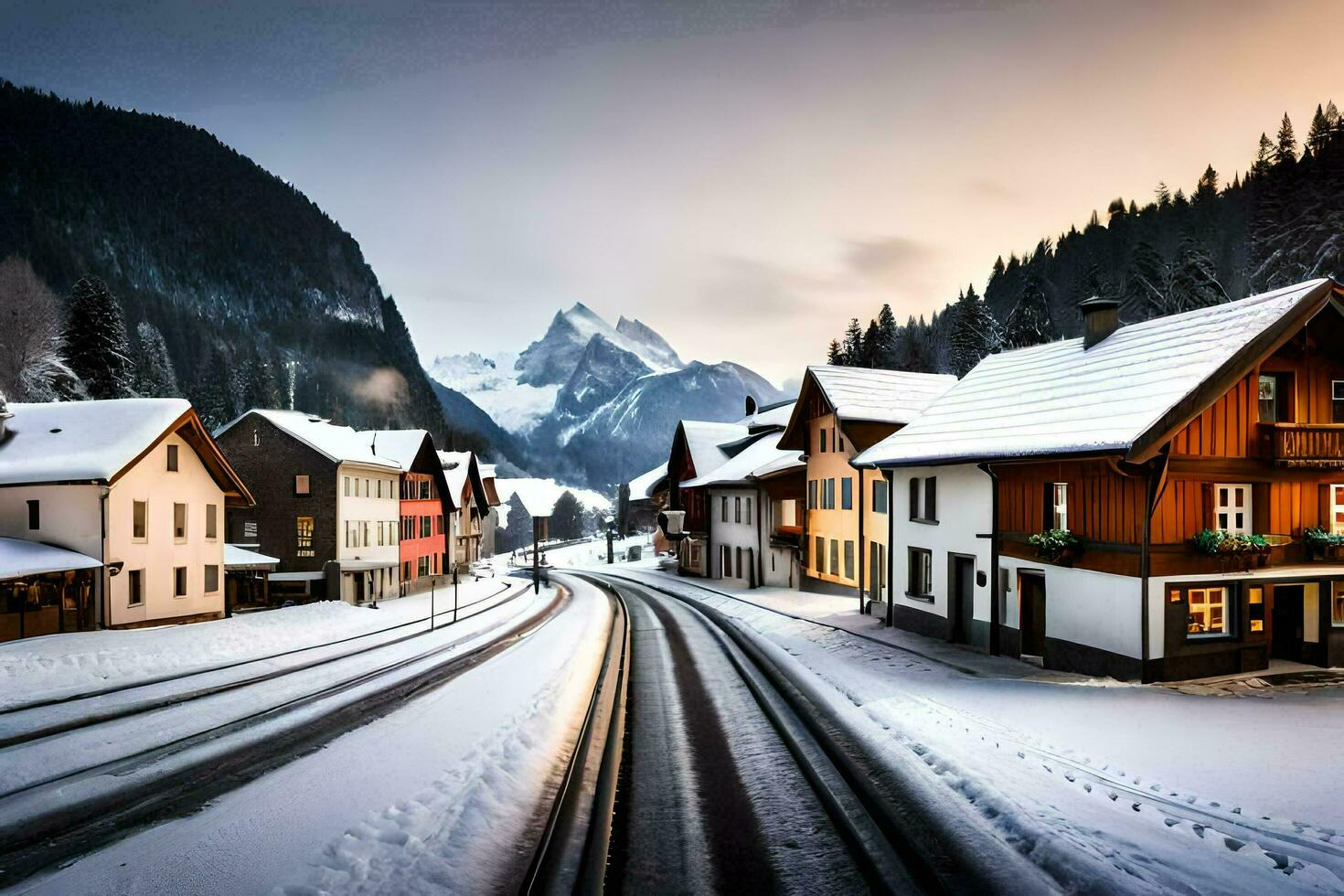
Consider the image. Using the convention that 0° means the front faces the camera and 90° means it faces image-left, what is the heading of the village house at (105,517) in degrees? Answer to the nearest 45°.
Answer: approximately 315°

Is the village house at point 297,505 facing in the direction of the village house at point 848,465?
yes

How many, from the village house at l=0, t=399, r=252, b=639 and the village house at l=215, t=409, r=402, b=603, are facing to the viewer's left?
0

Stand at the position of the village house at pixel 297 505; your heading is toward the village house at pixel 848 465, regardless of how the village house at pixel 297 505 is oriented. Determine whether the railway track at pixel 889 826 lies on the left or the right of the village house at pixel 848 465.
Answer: right

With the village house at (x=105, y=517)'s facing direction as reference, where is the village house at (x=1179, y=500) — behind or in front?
in front

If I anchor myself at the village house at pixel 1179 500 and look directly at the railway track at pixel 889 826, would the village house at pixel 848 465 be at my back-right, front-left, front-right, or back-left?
back-right

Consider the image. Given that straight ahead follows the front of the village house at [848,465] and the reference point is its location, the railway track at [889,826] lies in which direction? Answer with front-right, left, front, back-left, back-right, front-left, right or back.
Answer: front-left

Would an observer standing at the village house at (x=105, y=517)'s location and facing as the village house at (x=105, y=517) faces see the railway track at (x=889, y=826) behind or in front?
in front

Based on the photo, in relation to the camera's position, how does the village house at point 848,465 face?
facing the viewer and to the left of the viewer

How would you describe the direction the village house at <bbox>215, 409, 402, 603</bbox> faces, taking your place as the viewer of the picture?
facing the viewer and to the right of the viewer
